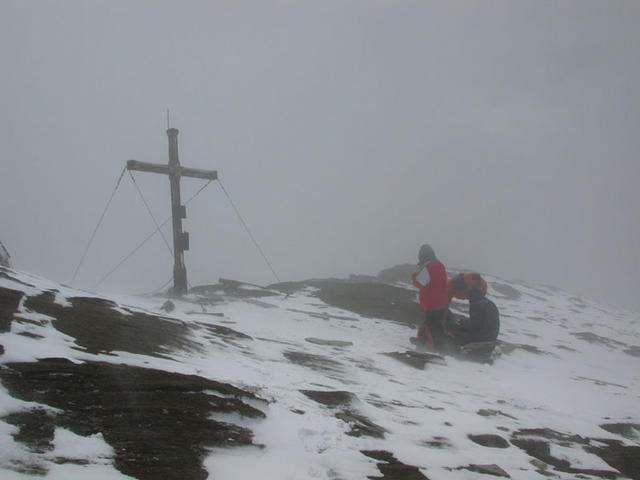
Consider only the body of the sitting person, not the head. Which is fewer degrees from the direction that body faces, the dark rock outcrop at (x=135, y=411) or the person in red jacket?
the person in red jacket

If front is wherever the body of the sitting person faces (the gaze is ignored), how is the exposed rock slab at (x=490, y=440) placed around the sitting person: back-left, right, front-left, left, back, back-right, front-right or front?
left

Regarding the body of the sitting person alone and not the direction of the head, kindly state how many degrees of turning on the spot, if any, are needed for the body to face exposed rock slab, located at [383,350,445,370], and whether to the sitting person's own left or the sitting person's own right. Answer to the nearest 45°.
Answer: approximately 45° to the sitting person's own left

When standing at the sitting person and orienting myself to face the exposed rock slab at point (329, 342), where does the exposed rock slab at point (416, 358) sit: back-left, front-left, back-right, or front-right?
front-left

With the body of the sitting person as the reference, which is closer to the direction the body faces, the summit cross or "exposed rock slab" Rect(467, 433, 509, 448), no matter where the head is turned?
the summit cross

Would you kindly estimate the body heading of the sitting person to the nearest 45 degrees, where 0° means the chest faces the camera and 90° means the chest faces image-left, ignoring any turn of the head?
approximately 90°

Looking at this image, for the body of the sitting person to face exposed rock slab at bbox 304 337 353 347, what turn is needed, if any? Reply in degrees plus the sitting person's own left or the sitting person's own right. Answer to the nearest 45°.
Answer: approximately 45° to the sitting person's own left

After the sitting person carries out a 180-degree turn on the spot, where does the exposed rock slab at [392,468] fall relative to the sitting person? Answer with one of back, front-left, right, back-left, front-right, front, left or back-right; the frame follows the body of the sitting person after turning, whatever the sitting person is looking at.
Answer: right

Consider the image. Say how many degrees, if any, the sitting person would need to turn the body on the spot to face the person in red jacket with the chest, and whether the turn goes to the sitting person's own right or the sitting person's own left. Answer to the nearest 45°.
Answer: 0° — they already face them

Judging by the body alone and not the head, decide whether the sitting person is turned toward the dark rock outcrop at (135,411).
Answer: no

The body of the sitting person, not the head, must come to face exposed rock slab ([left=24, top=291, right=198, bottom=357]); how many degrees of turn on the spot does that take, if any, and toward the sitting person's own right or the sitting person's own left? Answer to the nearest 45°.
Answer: approximately 45° to the sitting person's own left

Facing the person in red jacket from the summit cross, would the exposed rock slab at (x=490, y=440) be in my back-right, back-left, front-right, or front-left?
front-right
